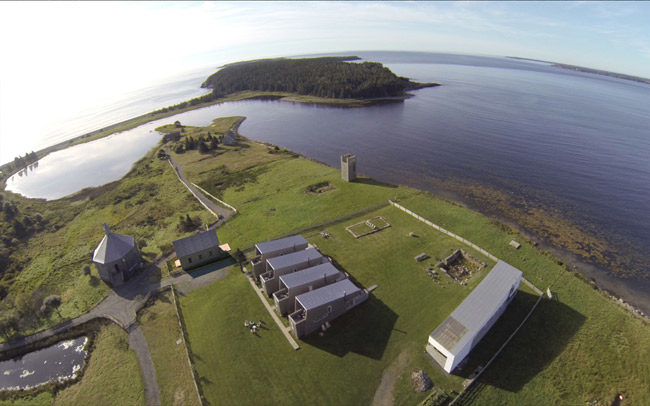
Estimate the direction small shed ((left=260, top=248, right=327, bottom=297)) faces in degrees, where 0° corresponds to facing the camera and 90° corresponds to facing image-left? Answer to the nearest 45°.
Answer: approximately 45°

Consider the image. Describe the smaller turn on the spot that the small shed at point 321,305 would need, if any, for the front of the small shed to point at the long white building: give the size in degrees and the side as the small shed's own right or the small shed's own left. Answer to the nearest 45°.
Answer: approximately 135° to the small shed's own left

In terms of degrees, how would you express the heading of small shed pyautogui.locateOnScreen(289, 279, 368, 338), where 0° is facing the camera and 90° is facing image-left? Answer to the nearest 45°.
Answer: approximately 45°

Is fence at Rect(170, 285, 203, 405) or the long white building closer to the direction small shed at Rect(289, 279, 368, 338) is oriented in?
the fence

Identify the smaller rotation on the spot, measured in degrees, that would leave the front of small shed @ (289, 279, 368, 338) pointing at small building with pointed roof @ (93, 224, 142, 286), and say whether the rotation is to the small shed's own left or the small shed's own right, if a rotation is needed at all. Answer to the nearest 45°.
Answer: approximately 45° to the small shed's own right

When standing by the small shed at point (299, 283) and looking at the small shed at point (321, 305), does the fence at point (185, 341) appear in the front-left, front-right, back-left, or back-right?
back-right

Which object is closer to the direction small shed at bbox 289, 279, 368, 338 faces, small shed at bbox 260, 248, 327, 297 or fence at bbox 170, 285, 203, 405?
the fence

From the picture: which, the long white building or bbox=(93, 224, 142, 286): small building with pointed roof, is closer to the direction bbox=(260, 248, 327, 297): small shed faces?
the small building with pointed roof

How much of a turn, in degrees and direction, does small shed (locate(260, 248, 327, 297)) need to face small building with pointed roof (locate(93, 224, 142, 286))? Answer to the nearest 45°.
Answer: approximately 45° to its right

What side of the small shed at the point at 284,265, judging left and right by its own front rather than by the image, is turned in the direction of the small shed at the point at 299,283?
left

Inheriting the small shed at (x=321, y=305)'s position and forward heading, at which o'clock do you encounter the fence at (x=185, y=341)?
The fence is roughly at 1 o'clock from the small shed.

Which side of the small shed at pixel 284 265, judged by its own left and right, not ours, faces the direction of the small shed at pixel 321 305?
left
